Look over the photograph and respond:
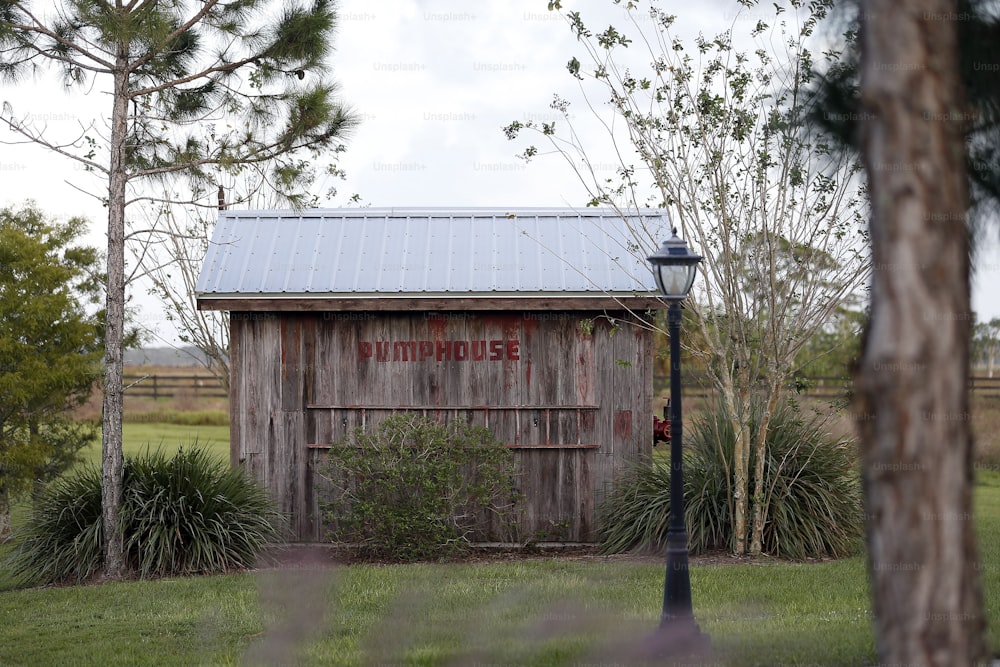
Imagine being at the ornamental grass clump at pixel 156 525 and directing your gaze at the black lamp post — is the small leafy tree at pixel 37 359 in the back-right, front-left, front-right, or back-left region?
back-left

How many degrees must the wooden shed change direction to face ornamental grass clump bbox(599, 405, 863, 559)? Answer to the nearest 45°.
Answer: approximately 90° to its left

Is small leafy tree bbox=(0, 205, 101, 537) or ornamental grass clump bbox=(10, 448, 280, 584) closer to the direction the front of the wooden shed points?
the ornamental grass clump

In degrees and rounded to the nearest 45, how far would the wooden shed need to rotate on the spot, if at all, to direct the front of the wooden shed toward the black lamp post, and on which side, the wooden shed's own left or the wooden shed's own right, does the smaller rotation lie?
0° — it already faces it

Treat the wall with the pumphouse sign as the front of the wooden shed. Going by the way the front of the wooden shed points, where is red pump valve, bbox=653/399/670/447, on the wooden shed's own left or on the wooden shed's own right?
on the wooden shed's own left

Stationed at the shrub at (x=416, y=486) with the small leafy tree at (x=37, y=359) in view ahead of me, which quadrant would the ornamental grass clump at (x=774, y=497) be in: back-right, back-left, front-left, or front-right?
back-right

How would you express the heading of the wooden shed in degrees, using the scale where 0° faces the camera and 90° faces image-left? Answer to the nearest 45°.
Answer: approximately 0°
